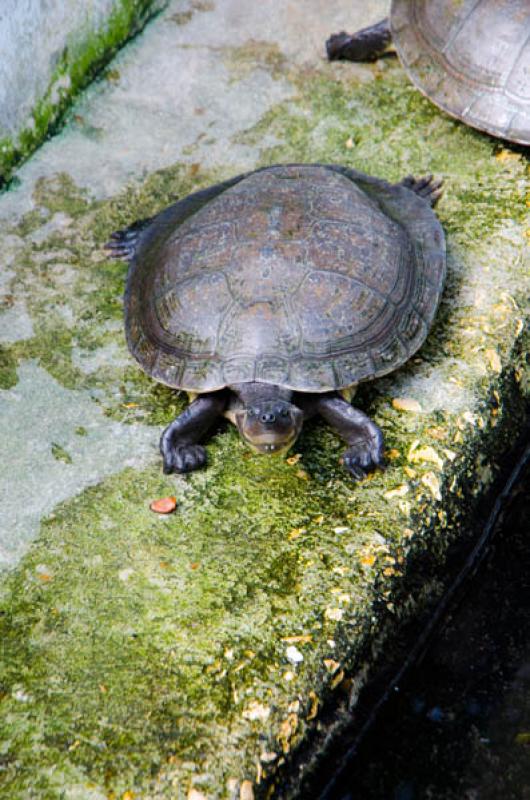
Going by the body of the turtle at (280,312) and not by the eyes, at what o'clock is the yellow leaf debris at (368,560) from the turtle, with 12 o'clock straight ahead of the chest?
The yellow leaf debris is roughly at 11 o'clock from the turtle.

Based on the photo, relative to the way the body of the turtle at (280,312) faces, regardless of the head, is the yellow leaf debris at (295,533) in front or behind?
in front

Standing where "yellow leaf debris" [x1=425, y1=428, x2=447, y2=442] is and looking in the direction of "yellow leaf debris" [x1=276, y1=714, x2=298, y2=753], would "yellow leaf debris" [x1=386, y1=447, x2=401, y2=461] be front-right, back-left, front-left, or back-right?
front-right

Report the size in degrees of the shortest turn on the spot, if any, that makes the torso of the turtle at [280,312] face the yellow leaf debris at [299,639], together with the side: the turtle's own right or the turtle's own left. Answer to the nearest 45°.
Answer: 0° — it already faces it

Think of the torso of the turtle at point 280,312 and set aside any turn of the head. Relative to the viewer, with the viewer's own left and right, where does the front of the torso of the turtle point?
facing the viewer

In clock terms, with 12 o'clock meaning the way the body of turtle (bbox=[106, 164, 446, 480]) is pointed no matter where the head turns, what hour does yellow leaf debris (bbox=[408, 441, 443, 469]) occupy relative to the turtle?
The yellow leaf debris is roughly at 10 o'clock from the turtle.

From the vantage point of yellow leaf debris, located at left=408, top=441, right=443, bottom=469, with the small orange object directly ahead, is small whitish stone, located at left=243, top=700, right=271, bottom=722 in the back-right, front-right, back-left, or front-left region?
front-left

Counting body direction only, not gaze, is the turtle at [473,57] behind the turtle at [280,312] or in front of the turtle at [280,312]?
behind

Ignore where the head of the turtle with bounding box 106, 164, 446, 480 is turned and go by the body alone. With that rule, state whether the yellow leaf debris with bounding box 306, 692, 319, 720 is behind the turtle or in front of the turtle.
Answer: in front

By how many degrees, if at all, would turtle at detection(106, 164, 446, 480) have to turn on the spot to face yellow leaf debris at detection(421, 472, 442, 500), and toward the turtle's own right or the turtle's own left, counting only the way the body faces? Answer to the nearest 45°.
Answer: approximately 45° to the turtle's own left

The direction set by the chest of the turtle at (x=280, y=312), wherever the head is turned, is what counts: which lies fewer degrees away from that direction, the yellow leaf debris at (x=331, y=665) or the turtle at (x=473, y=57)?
the yellow leaf debris

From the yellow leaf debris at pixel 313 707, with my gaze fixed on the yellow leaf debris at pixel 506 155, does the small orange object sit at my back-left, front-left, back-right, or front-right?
front-left

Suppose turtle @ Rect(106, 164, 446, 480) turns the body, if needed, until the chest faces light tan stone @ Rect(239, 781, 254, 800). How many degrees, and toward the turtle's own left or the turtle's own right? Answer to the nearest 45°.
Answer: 0° — it already faces it

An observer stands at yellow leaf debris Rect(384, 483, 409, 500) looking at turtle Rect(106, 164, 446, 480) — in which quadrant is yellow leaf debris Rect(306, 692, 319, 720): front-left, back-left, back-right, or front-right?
back-left

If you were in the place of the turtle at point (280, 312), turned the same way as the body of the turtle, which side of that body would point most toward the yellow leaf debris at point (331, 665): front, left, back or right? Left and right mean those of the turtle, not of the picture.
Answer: front

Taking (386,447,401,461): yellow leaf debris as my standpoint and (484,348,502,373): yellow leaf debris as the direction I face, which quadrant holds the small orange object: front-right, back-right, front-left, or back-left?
back-left
